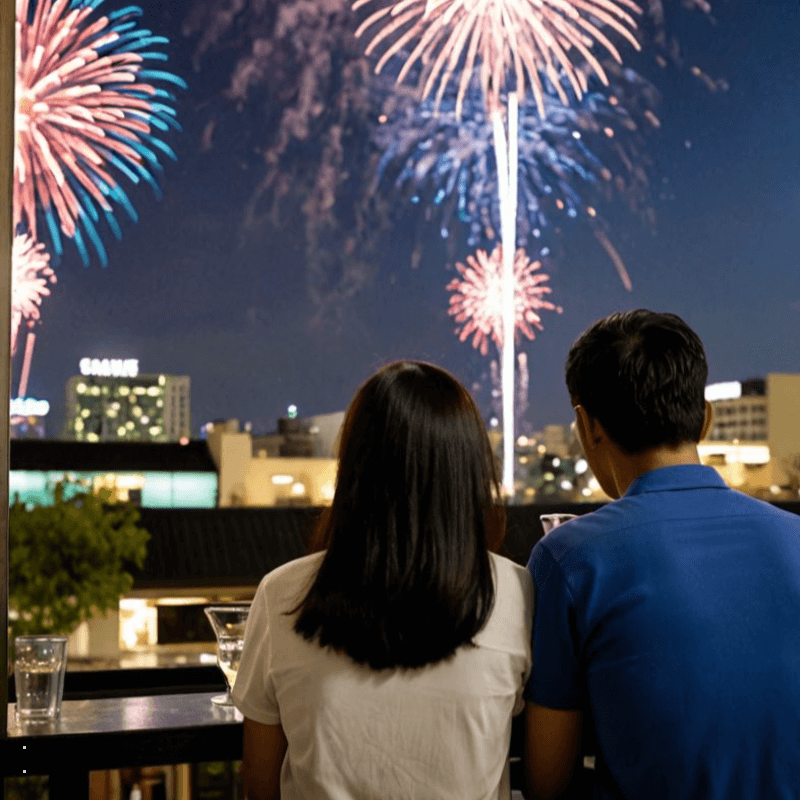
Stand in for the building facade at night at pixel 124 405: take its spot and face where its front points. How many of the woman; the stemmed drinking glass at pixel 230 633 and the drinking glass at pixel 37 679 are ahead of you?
3

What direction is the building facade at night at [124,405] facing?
toward the camera

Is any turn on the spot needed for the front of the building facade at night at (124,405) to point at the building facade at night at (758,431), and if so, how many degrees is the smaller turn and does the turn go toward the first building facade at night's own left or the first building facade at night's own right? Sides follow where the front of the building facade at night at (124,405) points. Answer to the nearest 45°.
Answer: approximately 90° to the first building facade at night's own left

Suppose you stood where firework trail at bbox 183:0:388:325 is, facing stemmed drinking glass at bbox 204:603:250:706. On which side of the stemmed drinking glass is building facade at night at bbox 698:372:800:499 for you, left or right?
left

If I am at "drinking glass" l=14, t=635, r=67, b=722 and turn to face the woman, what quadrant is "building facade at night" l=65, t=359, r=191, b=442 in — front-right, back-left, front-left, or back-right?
back-left

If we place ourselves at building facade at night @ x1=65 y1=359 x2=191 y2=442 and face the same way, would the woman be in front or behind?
in front

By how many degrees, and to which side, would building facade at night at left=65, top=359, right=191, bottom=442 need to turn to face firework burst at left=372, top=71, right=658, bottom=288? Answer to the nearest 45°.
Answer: approximately 135° to its left

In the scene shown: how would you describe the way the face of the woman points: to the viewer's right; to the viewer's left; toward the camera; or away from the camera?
away from the camera

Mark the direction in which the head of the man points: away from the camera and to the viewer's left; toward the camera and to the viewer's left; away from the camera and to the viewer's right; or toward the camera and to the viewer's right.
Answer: away from the camera and to the viewer's left

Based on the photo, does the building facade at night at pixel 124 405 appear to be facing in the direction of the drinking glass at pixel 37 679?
yes

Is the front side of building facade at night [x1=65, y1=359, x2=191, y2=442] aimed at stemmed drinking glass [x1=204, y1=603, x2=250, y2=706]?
yes

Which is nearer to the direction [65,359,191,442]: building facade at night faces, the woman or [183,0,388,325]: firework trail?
the woman

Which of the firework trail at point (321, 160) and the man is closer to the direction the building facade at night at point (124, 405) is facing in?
the man
